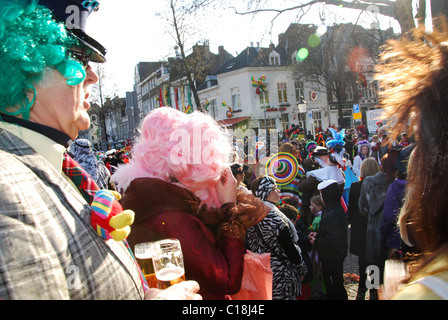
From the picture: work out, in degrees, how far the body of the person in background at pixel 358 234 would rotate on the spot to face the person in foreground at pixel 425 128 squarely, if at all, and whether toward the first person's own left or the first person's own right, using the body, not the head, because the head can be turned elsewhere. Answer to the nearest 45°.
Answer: approximately 180°

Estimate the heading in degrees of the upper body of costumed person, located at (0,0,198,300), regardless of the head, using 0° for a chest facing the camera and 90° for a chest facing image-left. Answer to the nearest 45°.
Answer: approximately 270°

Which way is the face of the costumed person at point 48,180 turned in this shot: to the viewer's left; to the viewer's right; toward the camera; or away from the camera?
to the viewer's right

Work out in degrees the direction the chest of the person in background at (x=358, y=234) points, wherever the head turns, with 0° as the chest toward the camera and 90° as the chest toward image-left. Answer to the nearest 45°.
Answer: approximately 180°

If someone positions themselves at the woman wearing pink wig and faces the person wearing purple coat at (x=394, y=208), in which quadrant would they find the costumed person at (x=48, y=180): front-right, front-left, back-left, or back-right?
back-right

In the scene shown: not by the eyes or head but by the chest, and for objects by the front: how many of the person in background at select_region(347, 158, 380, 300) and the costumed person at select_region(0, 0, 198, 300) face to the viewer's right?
1

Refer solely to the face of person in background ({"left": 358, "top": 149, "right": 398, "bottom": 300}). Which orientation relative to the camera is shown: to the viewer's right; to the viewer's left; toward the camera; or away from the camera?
away from the camera

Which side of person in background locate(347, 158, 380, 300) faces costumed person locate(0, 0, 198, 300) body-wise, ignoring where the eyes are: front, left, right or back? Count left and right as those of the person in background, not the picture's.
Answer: back

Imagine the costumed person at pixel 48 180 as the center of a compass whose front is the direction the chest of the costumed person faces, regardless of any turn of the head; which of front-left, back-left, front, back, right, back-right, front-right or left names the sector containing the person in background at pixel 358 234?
front-left

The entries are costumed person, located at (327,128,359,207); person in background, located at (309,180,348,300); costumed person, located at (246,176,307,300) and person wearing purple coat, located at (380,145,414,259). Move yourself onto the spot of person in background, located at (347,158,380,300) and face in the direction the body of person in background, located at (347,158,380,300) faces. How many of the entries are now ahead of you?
1
